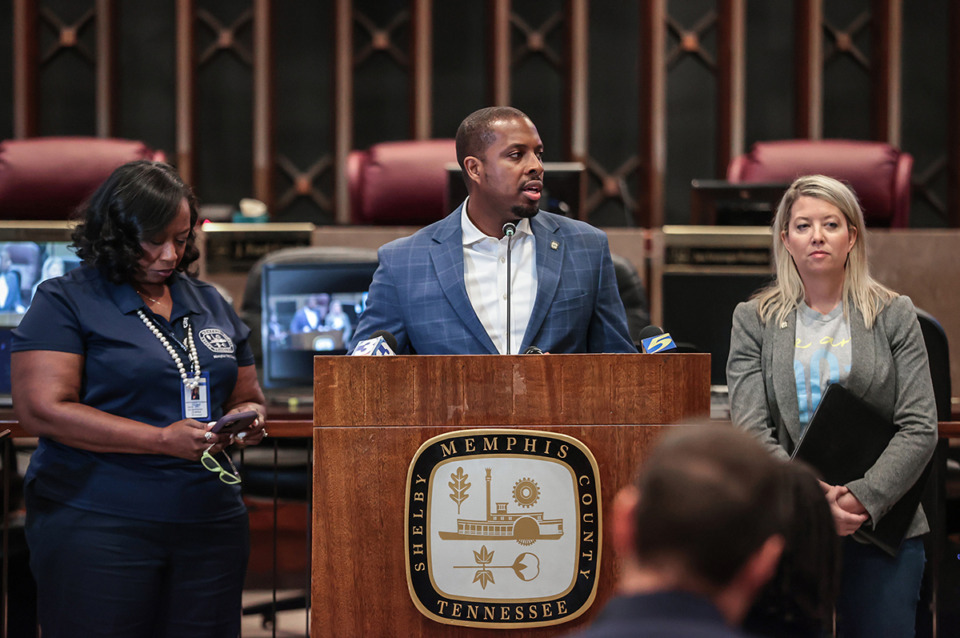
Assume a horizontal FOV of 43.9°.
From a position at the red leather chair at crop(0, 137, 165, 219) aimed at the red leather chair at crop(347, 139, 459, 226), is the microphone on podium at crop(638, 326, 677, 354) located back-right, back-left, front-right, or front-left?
front-right

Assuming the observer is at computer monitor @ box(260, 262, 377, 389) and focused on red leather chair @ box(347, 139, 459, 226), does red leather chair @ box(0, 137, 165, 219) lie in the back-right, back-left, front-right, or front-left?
front-left

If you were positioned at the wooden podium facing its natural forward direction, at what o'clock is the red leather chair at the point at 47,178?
The red leather chair is roughly at 5 o'clock from the wooden podium.

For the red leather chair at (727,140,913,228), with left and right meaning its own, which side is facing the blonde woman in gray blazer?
front

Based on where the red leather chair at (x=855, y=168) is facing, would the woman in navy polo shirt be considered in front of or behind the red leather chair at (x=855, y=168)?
in front

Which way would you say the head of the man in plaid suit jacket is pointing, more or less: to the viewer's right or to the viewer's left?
to the viewer's right

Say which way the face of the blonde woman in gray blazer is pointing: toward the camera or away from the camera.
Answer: toward the camera

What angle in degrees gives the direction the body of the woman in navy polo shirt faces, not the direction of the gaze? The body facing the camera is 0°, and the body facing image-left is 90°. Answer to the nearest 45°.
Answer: approximately 315°

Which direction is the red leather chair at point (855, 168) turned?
toward the camera

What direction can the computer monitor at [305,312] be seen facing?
toward the camera

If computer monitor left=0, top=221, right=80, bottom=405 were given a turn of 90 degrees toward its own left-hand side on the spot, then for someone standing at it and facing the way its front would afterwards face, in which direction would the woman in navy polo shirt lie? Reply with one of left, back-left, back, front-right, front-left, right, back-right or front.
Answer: right

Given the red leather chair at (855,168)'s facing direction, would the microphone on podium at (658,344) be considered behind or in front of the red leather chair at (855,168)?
in front

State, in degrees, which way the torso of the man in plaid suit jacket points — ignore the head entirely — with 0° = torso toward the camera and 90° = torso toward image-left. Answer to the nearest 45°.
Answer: approximately 0°

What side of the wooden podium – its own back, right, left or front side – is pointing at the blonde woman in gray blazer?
left

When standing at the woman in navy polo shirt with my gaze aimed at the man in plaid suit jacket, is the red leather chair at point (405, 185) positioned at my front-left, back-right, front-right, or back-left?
front-left
